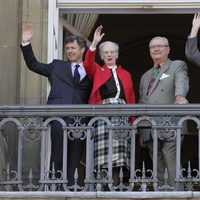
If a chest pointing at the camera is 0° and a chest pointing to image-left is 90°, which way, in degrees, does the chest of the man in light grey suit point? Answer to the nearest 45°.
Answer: approximately 45°

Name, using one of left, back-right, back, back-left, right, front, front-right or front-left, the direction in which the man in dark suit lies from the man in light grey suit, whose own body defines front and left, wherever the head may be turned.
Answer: front-right
